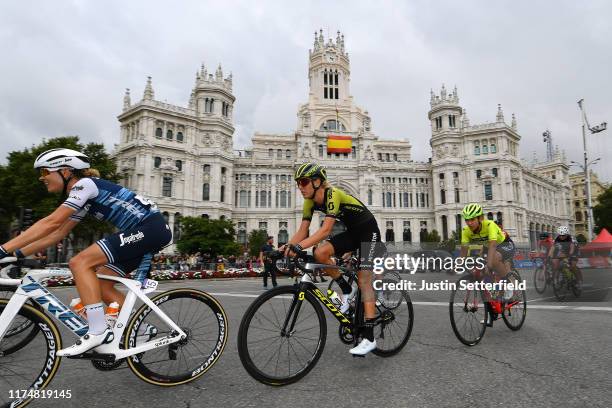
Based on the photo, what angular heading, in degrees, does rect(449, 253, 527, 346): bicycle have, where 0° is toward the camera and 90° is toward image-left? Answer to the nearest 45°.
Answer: approximately 45°

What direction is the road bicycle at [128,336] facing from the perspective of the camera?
to the viewer's left

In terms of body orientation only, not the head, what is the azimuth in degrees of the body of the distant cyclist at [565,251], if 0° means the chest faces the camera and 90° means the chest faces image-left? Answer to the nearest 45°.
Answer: approximately 45°

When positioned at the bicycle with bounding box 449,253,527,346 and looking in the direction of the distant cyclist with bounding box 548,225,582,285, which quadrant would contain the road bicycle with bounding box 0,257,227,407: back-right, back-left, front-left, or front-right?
back-left

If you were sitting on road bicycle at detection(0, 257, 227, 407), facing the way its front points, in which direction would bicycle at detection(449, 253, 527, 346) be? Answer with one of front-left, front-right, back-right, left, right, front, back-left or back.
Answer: back

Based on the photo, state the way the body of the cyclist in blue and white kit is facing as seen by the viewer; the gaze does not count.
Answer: to the viewer's left

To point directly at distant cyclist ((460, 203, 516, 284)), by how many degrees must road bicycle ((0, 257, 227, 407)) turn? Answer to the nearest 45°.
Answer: approximately 180°

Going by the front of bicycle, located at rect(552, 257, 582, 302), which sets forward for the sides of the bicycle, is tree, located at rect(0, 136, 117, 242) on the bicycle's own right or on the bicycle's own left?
on the bicycle's own right

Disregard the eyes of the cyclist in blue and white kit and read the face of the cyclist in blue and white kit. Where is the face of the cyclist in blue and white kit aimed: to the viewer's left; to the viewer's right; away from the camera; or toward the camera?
to the viewer's left

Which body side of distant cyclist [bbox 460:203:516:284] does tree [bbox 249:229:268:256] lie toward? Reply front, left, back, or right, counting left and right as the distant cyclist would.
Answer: right

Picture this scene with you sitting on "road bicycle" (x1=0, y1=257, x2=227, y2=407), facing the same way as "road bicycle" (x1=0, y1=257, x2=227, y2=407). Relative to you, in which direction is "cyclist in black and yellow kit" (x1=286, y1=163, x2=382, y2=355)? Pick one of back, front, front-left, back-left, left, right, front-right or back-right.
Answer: back

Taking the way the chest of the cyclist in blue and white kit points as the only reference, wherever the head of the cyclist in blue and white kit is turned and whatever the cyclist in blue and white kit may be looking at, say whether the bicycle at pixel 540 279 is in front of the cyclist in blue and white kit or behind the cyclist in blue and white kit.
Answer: behind
